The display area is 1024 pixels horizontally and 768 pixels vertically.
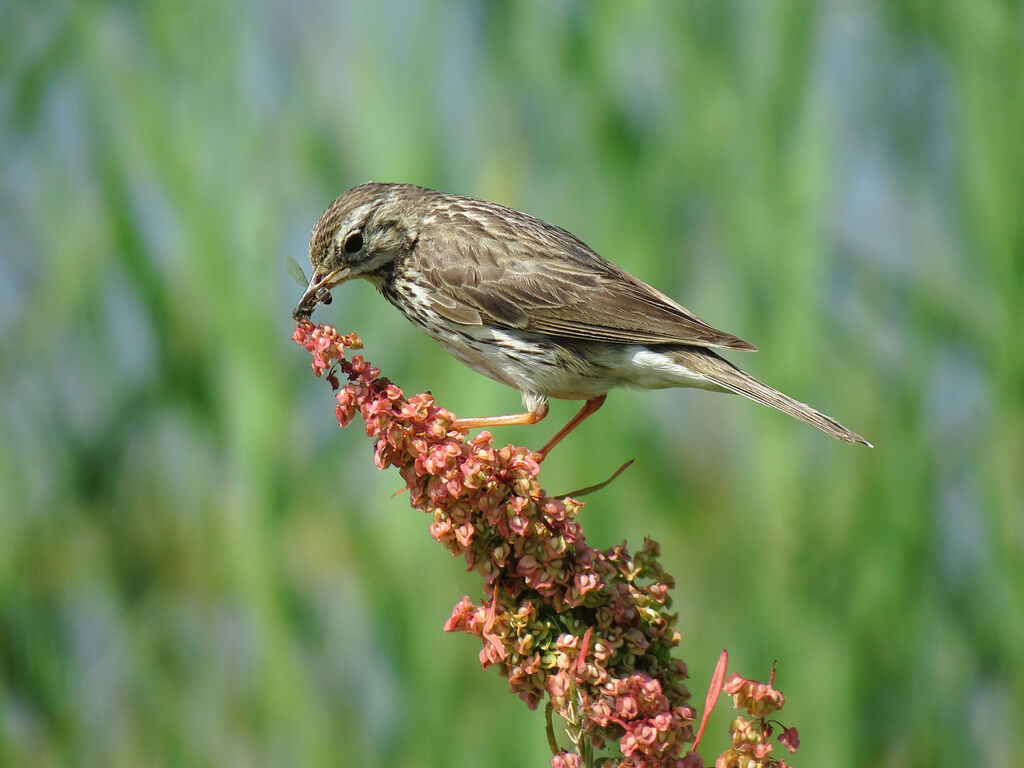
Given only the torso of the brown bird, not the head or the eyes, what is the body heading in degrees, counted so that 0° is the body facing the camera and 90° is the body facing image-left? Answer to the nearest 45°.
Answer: approximately 90°
